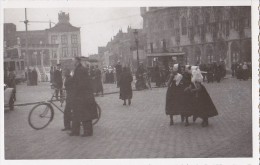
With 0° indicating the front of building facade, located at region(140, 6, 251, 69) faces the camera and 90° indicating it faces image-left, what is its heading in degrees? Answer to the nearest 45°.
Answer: approximately 45°

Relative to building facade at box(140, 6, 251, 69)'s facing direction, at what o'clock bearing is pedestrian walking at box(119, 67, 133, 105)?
The pedestrian walking is roughly at 1 o'clock from the building facade.
